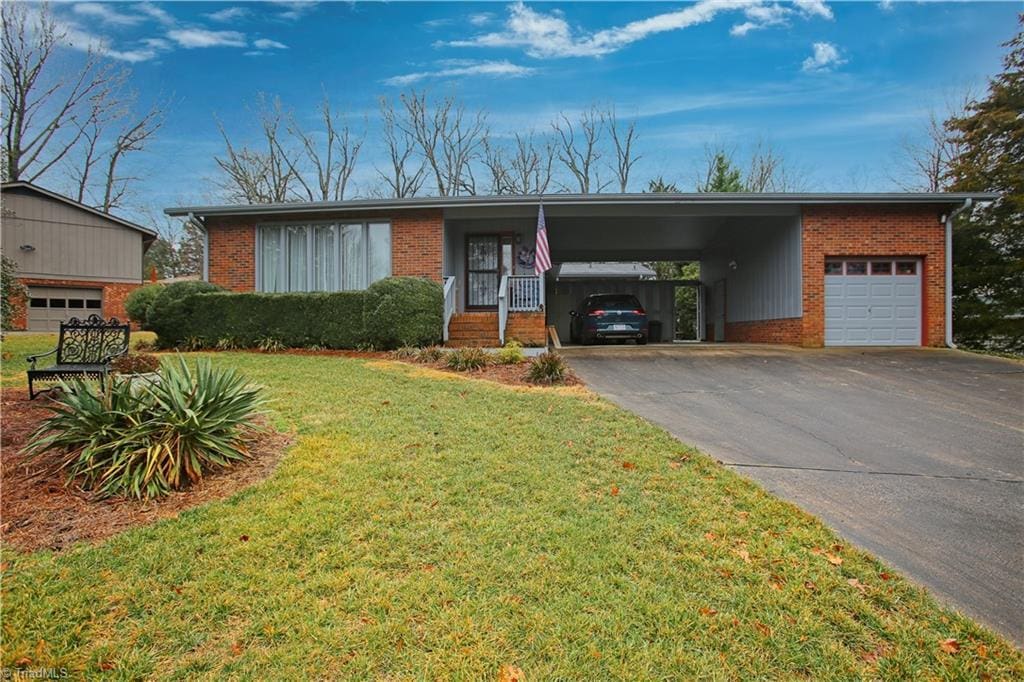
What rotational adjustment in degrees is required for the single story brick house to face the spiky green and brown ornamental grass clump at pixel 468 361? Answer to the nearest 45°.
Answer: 0° — it already faces it

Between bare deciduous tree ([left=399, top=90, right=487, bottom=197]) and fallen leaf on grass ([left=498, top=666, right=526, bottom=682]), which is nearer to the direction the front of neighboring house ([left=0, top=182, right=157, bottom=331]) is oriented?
the fallen leaf on grass

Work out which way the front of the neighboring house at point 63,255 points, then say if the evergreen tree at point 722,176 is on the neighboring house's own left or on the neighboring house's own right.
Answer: on the neighboring house's own left

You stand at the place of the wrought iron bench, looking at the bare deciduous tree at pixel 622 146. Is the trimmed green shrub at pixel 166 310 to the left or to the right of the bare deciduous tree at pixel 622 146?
left

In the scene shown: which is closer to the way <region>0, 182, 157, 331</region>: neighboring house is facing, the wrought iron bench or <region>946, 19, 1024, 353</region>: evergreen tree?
the wrought iron bench

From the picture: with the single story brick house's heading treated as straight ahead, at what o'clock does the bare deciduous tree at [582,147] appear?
The bare deciduous tree is roughly at 6 o'clock from the single story brick house.

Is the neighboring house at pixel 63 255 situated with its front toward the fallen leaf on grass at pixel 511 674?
yes

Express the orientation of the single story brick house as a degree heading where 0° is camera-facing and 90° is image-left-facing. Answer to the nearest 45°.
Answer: approximately 0°

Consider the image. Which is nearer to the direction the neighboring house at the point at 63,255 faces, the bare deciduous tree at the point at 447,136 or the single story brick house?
the single story brick house

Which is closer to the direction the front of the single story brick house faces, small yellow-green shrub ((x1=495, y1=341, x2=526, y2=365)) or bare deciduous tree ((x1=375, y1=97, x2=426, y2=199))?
the small yellow-green shrub

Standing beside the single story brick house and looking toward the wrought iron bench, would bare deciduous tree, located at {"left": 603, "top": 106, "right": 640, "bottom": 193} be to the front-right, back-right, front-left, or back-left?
back-right

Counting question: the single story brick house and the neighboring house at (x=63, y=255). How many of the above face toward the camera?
2
